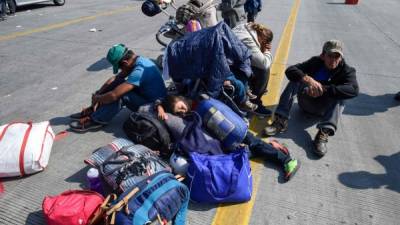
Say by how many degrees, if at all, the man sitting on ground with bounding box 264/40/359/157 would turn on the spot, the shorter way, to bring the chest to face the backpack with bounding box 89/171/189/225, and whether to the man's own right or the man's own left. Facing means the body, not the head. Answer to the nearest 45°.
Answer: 0° — they already face it

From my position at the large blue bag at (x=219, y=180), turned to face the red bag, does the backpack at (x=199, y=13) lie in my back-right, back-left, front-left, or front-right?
back-right

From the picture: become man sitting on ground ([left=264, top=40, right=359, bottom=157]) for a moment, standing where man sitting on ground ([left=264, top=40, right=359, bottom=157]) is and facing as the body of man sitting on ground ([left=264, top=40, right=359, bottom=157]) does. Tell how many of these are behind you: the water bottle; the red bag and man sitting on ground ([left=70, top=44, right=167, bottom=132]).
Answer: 0

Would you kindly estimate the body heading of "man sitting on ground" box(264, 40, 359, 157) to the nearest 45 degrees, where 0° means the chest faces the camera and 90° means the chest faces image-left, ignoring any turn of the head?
approximately 45°

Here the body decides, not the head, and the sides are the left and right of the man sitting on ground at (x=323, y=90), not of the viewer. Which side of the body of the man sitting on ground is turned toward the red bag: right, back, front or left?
front

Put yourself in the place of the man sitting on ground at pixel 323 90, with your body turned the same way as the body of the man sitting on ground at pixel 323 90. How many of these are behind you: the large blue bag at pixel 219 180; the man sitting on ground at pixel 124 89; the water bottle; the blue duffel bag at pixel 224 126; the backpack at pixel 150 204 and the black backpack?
0

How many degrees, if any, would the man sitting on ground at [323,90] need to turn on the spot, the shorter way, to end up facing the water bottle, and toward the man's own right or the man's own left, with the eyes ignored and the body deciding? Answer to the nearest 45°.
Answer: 0° — they already face it

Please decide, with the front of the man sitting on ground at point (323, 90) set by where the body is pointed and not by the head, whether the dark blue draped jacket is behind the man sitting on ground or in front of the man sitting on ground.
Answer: in front

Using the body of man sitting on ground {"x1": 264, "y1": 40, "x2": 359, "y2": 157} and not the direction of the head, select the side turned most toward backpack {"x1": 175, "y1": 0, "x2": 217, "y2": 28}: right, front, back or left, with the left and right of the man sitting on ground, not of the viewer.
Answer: right

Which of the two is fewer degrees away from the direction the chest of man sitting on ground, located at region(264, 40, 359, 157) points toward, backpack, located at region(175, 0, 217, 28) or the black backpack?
the black backpack

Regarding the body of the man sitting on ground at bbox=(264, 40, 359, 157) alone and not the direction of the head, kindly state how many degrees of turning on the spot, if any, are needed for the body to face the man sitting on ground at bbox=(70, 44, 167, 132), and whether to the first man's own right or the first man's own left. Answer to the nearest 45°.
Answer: approximately 45° to the first man's own right

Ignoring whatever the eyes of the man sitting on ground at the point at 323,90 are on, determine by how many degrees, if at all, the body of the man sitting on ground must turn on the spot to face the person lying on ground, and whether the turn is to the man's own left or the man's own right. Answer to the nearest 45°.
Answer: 0° — they already face them

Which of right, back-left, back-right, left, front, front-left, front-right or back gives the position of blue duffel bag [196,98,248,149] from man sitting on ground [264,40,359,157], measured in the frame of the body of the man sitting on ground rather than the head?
front

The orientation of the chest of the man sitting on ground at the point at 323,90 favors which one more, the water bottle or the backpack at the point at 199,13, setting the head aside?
the water bottle

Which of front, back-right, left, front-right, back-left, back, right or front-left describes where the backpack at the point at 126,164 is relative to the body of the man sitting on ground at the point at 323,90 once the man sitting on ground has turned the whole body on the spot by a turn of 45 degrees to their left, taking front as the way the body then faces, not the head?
front-right
